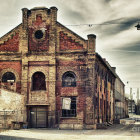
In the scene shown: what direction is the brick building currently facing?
toward the camera
